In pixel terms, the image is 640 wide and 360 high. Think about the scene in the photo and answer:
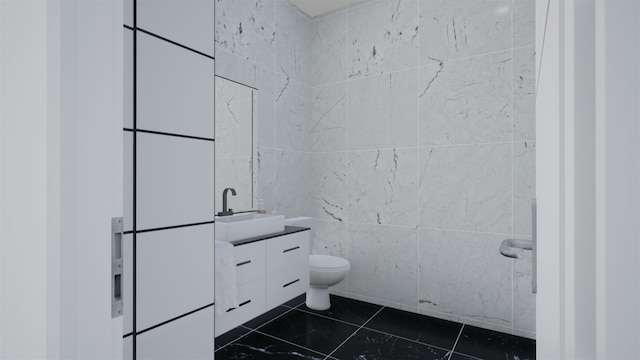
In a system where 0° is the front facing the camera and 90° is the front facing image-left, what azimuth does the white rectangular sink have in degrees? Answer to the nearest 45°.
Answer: approximately 315°

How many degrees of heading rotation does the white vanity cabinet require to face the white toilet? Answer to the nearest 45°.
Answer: approximately 90° to its left

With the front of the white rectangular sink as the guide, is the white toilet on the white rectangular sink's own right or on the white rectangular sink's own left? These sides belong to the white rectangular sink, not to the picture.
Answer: on the white rectangular sink's own left

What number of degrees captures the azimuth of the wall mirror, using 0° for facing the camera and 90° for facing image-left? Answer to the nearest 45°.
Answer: approximately 315°
